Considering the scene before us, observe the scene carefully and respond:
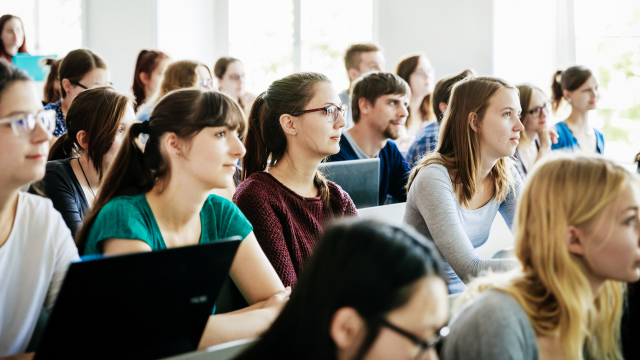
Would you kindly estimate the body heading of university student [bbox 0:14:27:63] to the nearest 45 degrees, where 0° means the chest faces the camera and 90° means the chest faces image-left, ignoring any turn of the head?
approximately 315°

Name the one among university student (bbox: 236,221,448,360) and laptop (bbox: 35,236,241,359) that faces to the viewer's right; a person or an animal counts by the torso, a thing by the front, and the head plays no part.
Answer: the university student

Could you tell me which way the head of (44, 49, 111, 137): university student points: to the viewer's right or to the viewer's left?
to the viewer's right

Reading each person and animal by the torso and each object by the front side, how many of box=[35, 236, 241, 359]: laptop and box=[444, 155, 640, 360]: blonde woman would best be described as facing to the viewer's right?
1

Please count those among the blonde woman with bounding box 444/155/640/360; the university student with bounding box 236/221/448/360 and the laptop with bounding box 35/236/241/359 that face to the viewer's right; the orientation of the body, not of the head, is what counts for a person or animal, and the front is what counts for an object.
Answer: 2

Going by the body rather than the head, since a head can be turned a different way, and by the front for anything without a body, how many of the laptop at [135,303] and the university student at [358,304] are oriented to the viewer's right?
1

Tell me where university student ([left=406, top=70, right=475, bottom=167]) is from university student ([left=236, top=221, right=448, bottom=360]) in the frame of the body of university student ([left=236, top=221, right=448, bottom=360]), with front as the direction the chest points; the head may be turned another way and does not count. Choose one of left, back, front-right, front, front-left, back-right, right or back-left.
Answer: left

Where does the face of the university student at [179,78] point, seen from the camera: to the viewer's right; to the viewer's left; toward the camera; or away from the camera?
to the viewer's right

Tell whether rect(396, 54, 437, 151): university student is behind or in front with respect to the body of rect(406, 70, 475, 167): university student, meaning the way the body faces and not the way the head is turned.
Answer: behind

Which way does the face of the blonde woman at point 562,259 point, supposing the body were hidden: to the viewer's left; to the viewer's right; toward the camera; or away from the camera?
to the viewer's right

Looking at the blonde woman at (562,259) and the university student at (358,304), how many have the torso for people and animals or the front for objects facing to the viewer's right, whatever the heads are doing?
2

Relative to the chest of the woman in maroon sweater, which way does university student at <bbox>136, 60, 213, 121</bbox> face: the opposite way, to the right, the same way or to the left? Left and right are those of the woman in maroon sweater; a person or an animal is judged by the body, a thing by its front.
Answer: the same way

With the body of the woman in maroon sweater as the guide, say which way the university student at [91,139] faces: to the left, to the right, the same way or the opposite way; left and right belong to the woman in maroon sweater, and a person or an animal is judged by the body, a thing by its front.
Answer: the same way

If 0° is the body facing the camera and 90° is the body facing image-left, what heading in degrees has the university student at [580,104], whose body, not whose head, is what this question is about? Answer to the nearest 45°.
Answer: approximately 315°
